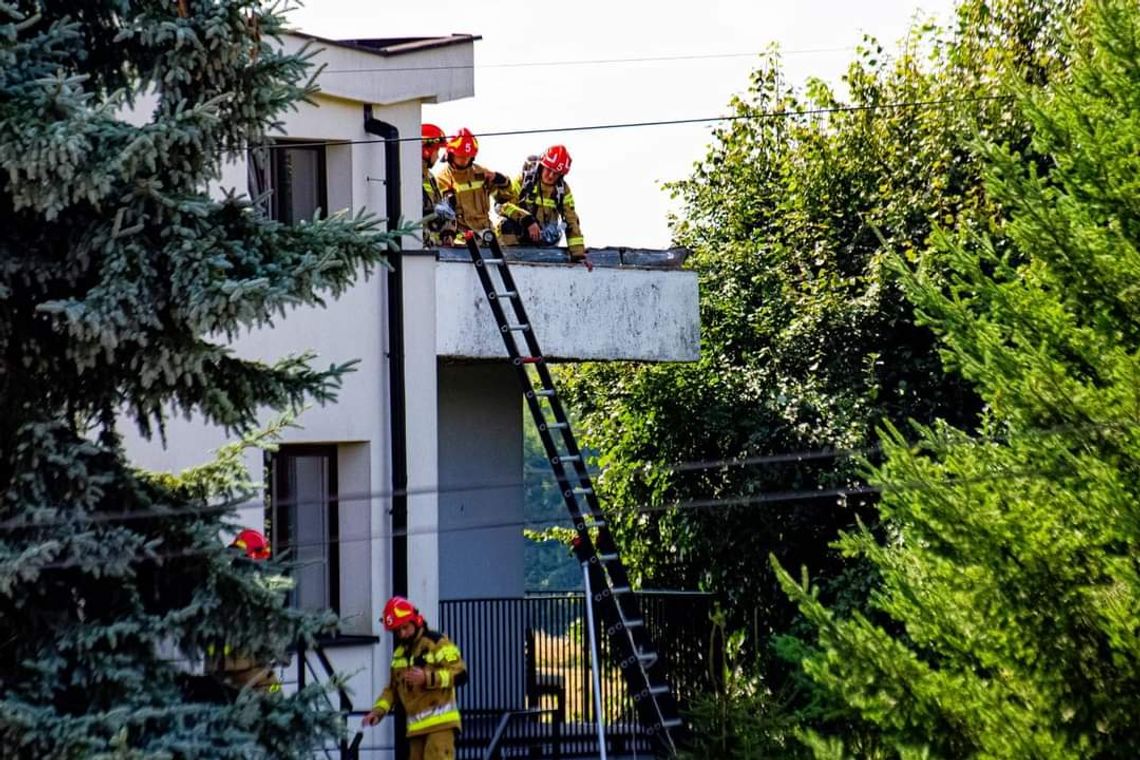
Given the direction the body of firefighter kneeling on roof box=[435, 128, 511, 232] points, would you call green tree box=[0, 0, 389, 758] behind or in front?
in front

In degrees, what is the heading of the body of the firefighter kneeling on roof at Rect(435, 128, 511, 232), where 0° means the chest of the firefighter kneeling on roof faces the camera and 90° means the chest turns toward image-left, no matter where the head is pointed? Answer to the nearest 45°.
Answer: approximately 0°

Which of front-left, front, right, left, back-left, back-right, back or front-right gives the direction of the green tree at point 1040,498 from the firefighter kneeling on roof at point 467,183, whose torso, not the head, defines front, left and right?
front-left

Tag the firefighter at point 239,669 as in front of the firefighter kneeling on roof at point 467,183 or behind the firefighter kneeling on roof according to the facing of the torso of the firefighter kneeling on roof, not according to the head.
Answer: in front
